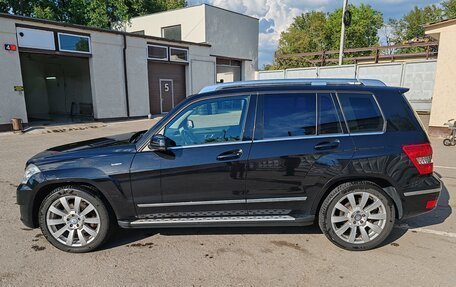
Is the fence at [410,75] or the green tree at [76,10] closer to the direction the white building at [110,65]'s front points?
the fence

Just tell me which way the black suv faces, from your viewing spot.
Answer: facing to the left of the viewer

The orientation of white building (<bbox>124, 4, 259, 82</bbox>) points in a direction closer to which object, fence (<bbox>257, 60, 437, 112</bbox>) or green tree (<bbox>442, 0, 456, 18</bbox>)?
the fence

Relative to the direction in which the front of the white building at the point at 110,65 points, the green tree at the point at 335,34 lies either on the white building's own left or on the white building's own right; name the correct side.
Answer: on the white building's own left

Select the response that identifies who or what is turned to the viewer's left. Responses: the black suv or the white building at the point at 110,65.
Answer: the black suv

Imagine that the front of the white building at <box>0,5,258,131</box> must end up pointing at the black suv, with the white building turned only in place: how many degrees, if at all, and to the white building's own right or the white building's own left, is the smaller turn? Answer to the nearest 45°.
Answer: approximately 45° to the white building's own right

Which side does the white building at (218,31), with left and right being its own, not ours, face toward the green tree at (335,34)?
left

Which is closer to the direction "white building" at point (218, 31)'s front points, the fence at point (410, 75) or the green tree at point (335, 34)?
the fence
